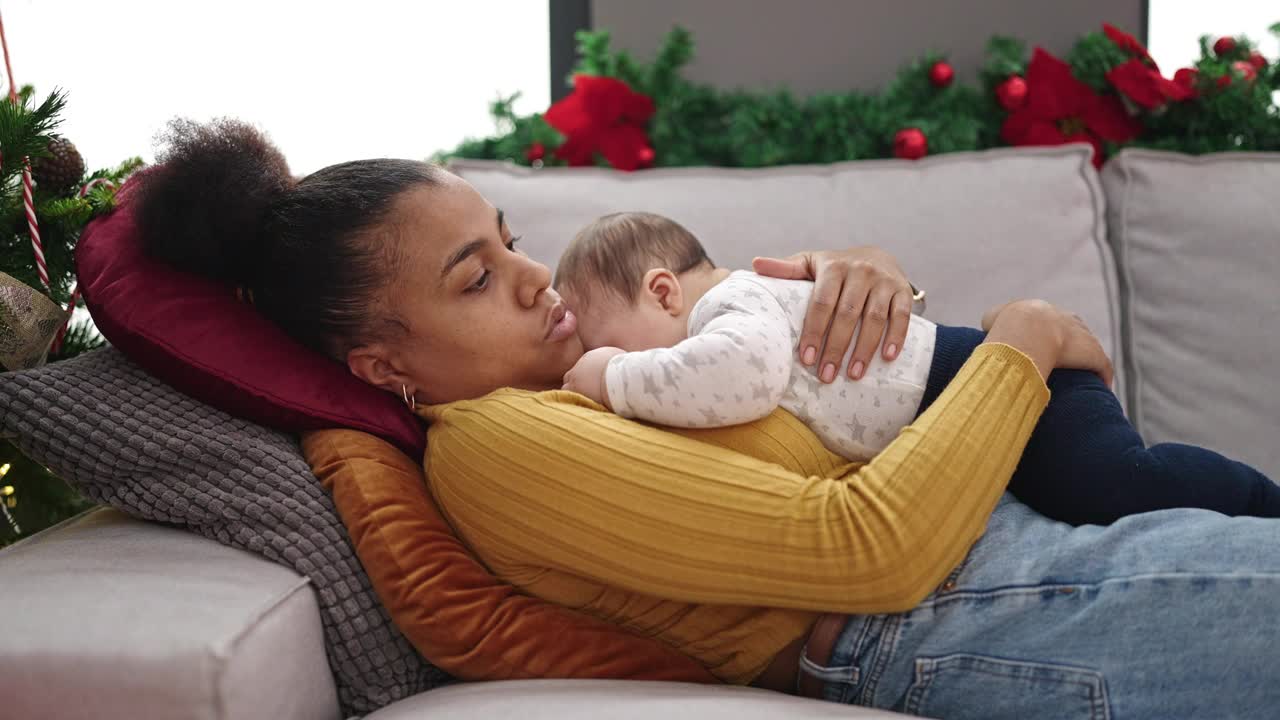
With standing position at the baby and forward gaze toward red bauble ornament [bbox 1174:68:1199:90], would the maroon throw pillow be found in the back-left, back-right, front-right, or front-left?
back-left

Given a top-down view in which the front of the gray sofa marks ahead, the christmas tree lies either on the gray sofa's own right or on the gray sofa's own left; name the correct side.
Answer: on the gray sofa's own right

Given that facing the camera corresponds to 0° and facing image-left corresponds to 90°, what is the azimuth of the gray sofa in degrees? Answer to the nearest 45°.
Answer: approximately 0°

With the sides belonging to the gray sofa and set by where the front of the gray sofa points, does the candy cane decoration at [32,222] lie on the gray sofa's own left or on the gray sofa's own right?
on the gray sofa's own right
